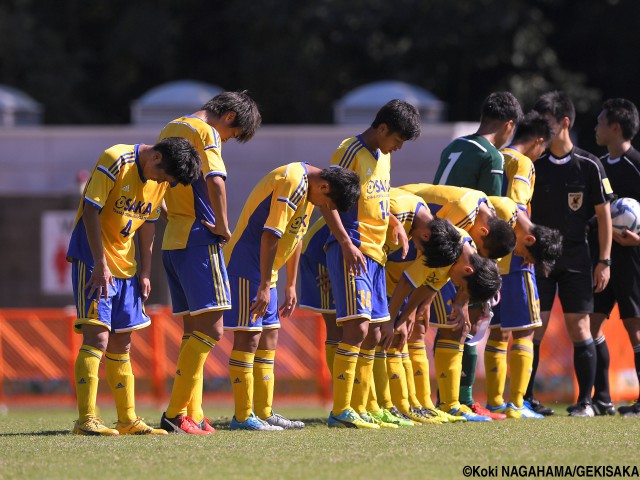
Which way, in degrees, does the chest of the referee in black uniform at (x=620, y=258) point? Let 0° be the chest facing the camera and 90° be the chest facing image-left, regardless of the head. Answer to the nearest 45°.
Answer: approximately 45°

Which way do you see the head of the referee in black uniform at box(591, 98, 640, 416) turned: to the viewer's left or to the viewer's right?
to the viewer's left

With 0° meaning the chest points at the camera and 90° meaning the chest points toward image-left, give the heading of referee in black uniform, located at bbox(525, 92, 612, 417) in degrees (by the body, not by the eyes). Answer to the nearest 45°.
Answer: approximately 45°

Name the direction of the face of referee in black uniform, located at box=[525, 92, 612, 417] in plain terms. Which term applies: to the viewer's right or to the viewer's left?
to the viewer's left

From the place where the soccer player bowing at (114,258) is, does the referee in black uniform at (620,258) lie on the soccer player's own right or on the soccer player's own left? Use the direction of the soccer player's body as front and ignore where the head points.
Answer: on the soccer player's own left
